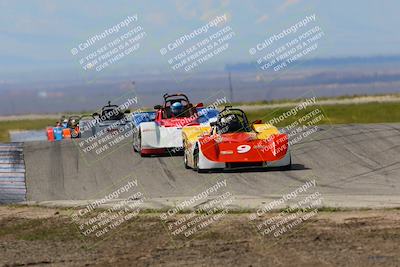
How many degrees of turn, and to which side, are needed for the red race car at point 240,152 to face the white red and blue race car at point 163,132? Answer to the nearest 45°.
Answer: approximately 135° to its right

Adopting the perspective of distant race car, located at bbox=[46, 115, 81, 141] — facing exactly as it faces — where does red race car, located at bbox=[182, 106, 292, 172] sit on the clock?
The red race car is roughly at 12 o'clock from the distant race car.

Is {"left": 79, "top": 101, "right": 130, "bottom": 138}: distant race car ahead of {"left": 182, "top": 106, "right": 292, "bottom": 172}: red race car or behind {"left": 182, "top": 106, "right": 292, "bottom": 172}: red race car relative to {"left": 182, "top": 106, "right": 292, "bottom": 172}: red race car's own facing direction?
behind

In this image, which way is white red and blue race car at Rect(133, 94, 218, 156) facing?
toward the camera

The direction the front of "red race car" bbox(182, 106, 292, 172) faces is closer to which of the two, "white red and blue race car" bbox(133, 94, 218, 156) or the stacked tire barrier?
the stacked tire barrier

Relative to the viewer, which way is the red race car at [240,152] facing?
toward the camera

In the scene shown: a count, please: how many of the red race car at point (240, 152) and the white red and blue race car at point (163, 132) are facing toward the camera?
2

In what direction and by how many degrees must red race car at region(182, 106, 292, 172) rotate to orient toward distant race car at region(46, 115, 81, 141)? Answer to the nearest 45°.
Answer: approximately 135° to its right

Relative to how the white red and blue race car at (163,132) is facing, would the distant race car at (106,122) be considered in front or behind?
behind

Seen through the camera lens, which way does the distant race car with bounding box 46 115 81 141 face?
facing the viewer and to the left of the viewer
